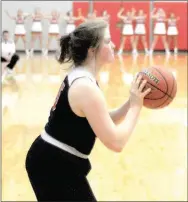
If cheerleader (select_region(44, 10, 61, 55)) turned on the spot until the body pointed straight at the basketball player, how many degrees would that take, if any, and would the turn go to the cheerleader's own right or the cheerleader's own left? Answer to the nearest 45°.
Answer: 0° — they already face them

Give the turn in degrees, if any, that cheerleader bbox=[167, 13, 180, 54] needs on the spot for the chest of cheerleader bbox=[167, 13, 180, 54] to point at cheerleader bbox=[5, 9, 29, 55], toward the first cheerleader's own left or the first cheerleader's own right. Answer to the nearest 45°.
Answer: approximately 90° to the first cheerleader's own right

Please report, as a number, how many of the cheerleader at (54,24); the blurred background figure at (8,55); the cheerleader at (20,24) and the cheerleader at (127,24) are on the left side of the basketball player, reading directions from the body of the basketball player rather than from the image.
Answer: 4

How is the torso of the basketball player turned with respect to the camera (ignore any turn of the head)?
to the viewer's right

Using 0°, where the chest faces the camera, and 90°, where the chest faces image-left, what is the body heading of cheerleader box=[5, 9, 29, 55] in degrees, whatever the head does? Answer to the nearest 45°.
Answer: approximately 0°

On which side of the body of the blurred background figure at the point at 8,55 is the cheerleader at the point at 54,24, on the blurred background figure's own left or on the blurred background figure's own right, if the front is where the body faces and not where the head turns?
on the blurred background figure's own left
